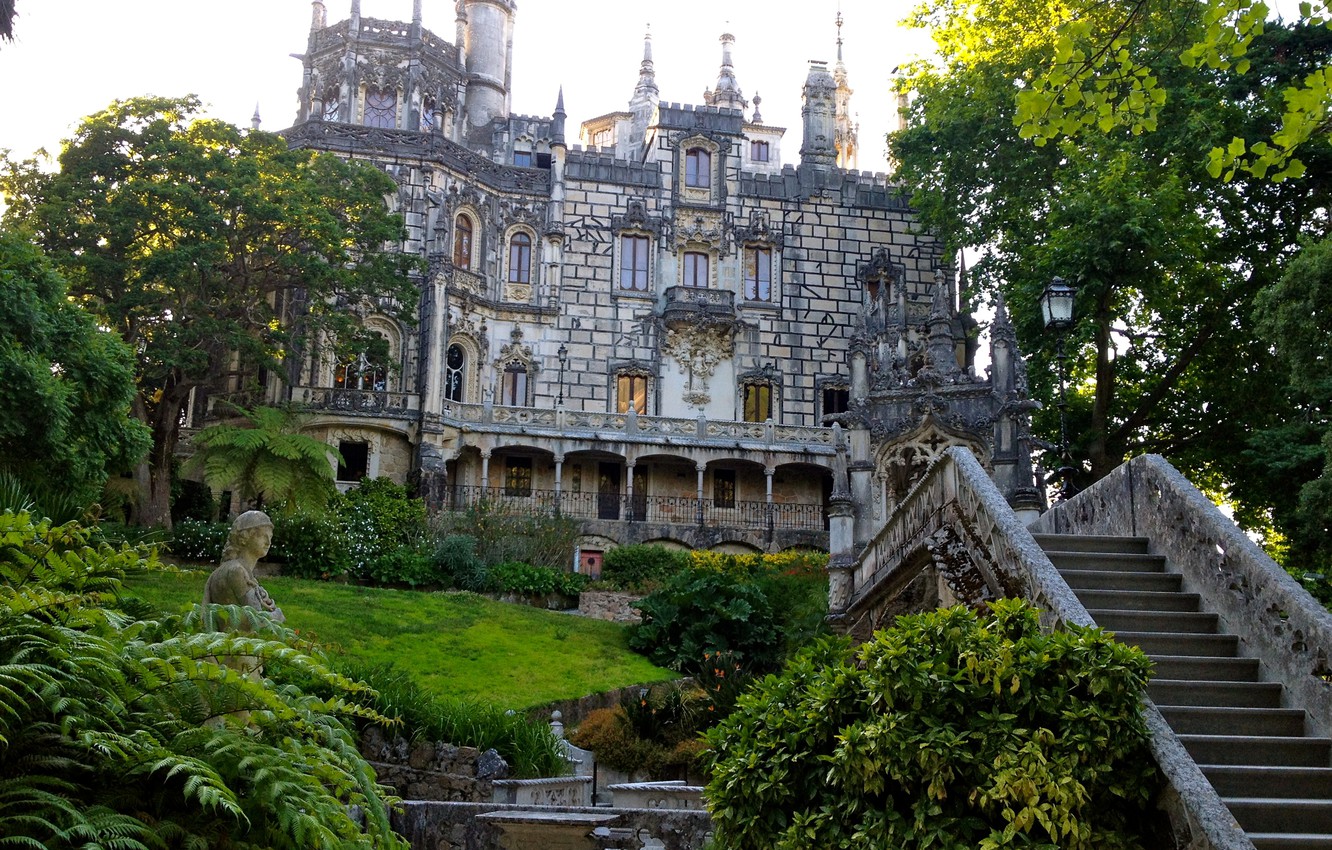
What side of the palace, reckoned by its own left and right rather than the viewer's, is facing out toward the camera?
front

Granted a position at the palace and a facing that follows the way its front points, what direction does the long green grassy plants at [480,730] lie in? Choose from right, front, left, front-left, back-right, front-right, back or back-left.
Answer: front

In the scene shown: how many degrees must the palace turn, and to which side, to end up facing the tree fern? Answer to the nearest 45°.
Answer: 0° — it already faces it

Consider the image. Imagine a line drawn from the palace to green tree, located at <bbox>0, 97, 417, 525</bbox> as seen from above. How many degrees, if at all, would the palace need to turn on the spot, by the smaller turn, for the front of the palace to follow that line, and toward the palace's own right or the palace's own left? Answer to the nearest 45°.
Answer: approximately 45° to the palace's own right

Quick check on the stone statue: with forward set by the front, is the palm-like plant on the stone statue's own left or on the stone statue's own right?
on the stone statue's own left

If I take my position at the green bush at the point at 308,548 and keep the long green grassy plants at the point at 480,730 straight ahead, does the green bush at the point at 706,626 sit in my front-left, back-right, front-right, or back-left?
front-left

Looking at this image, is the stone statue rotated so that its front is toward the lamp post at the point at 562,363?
no

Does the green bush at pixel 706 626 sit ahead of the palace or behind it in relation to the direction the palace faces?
ahead

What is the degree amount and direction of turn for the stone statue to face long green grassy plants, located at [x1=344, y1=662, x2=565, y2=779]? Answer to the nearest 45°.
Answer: approximately 45° to its right
